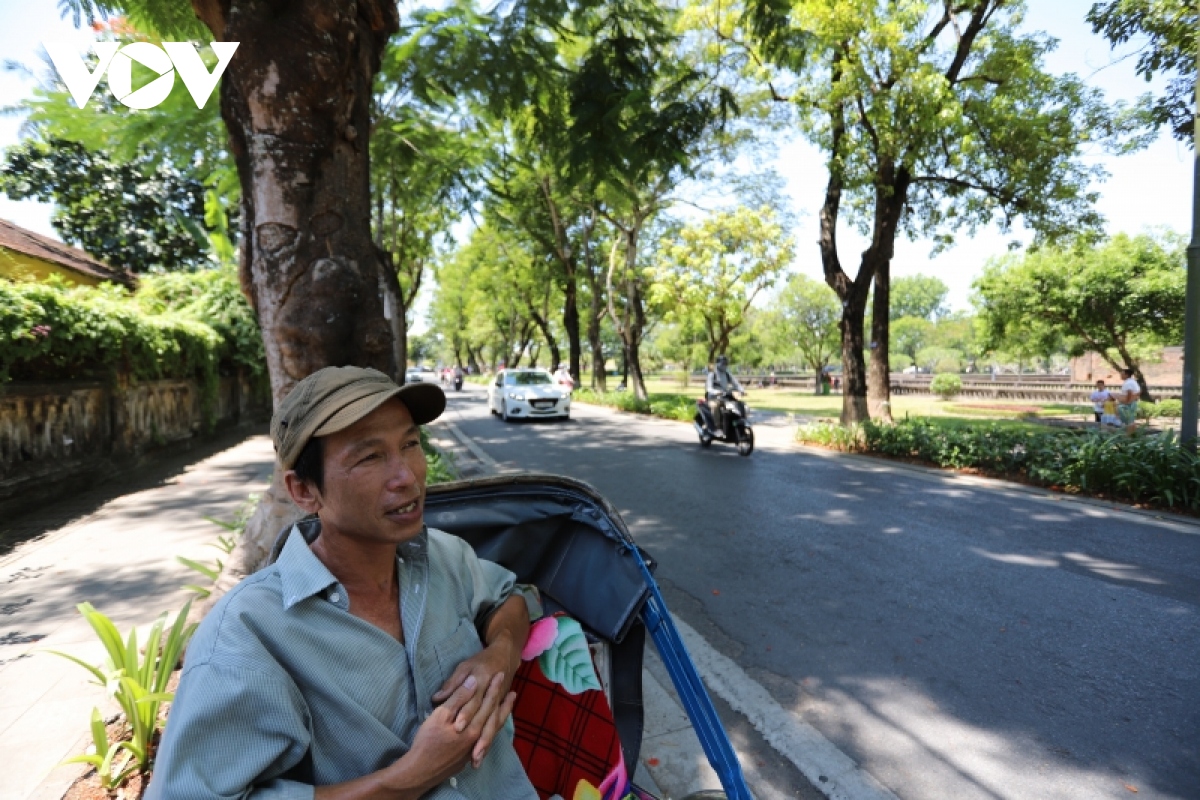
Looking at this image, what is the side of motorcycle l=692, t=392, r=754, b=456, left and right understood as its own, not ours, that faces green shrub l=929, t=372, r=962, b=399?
left

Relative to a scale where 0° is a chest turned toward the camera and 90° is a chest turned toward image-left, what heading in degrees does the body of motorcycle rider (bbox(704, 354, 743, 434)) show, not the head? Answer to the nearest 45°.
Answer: approximately 315°

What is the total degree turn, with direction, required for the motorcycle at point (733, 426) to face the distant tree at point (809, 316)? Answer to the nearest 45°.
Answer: approximately 135° to its left

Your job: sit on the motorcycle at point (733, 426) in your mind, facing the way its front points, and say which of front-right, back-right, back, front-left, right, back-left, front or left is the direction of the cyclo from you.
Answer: front-right

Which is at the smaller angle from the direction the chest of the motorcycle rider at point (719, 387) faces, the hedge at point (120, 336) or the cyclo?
the cyclo

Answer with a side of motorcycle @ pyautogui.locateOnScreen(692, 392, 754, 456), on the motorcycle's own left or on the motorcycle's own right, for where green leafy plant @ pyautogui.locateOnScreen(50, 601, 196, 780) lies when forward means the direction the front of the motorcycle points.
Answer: on the motorcycle's own right

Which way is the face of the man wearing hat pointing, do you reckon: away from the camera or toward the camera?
toward the camera

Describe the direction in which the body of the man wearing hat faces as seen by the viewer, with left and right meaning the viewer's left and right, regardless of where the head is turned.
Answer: facing the viewer and to the right of the viewer

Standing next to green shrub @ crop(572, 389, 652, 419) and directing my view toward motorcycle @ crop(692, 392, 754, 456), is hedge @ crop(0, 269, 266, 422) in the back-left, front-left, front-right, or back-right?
front-right

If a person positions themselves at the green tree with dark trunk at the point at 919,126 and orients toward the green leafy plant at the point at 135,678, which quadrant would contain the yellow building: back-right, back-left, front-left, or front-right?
front-right

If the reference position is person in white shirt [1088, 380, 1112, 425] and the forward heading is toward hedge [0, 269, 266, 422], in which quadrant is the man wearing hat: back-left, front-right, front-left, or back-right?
front-left

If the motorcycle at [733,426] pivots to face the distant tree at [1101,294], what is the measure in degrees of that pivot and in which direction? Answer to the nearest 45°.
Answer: approximately 90° to its left
